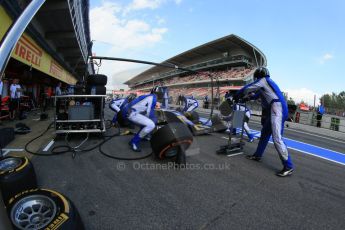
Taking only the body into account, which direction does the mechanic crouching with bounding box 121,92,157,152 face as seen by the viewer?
to the viewer's right

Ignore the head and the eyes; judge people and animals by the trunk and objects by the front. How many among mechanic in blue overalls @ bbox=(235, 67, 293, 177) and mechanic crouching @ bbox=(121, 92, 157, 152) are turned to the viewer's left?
1

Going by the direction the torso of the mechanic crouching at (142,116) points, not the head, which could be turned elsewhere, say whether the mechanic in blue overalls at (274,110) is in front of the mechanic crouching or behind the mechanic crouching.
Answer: in front

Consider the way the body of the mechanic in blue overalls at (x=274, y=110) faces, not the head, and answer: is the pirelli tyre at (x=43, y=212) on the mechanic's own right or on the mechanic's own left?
on the mechanic's own left

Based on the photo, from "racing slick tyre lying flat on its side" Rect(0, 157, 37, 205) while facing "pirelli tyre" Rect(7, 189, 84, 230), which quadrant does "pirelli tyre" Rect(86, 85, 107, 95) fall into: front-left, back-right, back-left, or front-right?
back-left

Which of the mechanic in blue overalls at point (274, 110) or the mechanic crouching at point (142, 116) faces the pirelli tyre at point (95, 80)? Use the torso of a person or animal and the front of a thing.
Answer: the mechanic in blue overalls

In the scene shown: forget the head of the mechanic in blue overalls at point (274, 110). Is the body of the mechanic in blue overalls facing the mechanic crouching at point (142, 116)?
yes

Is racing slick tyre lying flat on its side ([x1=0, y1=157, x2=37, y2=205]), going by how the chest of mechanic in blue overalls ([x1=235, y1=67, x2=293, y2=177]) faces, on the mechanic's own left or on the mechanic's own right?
on the mechanic's own left

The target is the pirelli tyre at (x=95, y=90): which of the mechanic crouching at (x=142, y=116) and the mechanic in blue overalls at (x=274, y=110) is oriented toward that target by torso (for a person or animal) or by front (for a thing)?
the mechanic in blue overalls

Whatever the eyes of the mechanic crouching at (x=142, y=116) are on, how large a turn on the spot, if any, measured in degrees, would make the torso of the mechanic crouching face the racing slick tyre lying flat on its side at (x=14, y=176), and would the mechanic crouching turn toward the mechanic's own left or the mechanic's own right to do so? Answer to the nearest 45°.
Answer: approximately 135° to the mechanic's own right

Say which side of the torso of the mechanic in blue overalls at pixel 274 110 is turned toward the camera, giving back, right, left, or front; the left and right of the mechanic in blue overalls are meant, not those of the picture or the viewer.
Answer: left
